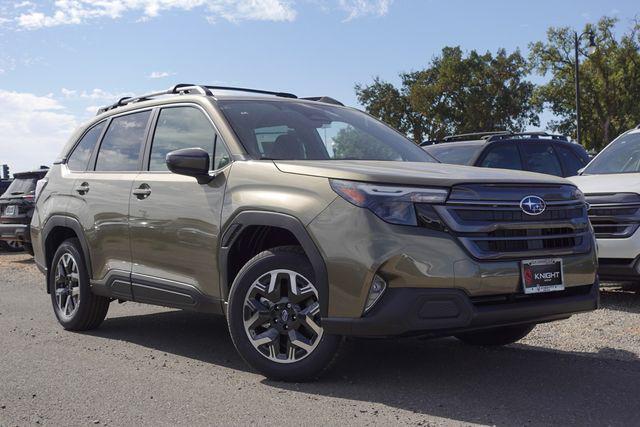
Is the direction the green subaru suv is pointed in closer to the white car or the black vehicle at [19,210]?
the white car

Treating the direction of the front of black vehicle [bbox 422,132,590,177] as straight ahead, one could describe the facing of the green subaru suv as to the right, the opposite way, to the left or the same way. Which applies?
to the left

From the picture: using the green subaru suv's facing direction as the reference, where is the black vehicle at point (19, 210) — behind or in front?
behind

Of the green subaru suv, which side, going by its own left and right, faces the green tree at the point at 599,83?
left

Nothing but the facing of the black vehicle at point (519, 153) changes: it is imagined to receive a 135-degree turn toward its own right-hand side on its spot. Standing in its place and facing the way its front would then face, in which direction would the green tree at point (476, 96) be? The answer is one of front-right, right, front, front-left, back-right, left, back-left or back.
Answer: front

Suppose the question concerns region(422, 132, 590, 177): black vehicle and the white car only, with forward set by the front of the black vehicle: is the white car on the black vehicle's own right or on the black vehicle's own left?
on the black vehicle's own left

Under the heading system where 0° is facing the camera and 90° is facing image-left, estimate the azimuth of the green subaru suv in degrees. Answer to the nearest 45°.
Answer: approximately 315°

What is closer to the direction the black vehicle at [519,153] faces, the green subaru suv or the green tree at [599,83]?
the green subaru suv
